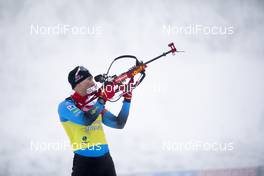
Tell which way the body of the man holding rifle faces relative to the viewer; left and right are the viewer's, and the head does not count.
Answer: facing the viewer and to the right of the viewer
